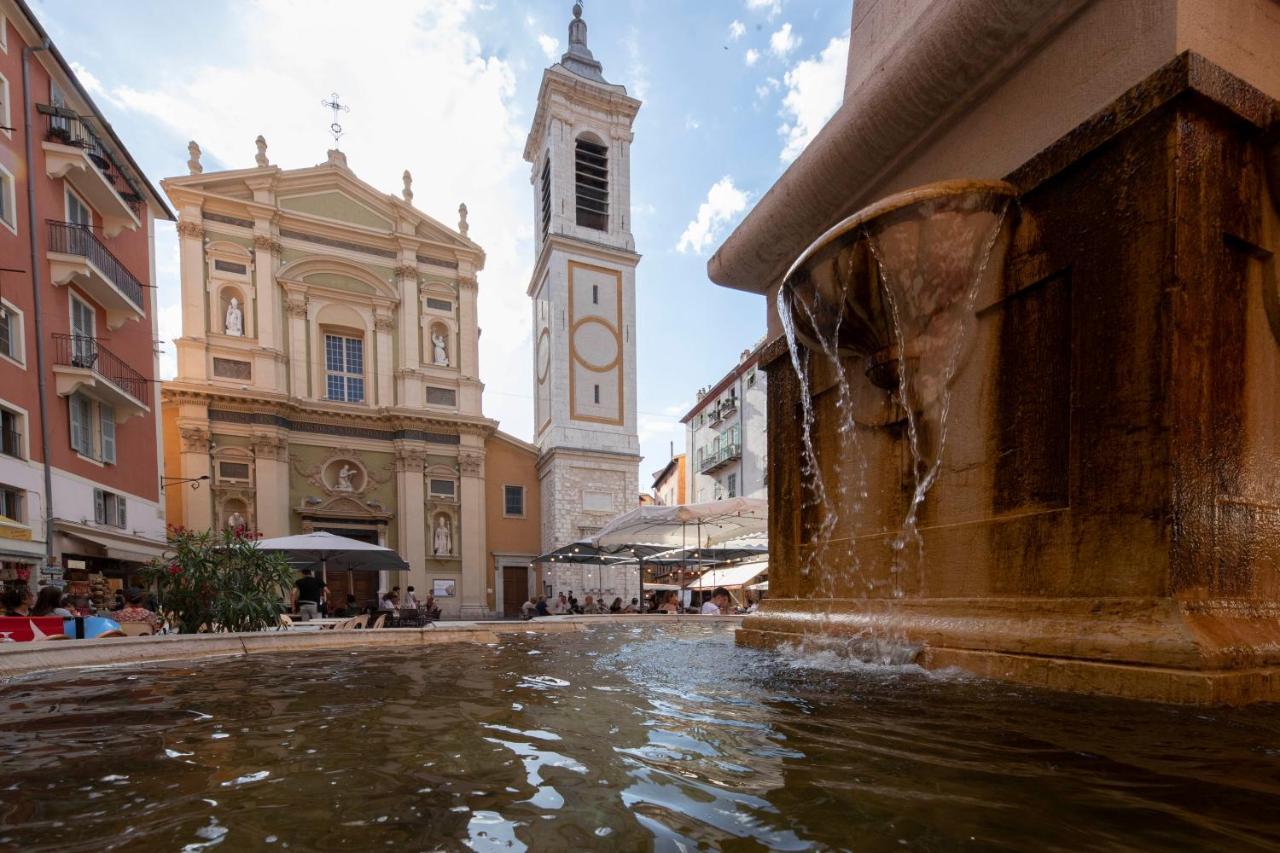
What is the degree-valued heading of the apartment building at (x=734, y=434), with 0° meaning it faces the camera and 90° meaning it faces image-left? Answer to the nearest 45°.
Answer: approximately 45°

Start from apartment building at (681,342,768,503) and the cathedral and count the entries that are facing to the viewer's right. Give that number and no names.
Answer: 0

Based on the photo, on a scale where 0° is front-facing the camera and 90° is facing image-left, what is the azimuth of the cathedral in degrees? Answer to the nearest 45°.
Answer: approximately 0°

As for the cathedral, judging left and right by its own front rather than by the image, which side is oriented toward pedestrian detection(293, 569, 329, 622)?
front

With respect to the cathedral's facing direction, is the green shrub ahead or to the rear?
ahead
